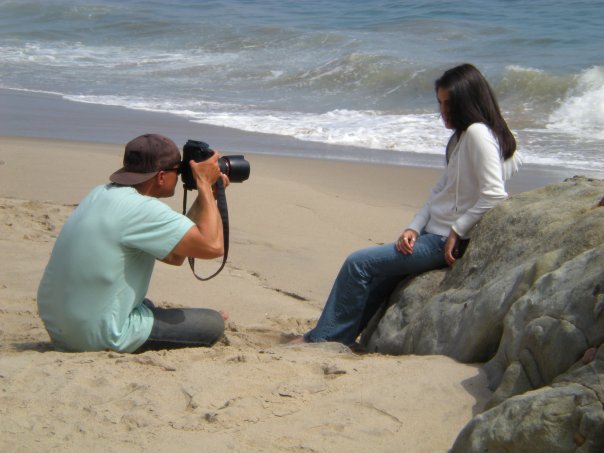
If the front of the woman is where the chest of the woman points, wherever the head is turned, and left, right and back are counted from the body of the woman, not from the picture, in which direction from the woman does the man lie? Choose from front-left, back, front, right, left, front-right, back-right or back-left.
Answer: front-left

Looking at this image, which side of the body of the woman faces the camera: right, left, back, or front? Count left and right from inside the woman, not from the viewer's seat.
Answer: left

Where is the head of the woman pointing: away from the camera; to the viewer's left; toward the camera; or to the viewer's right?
to the viewer's left
